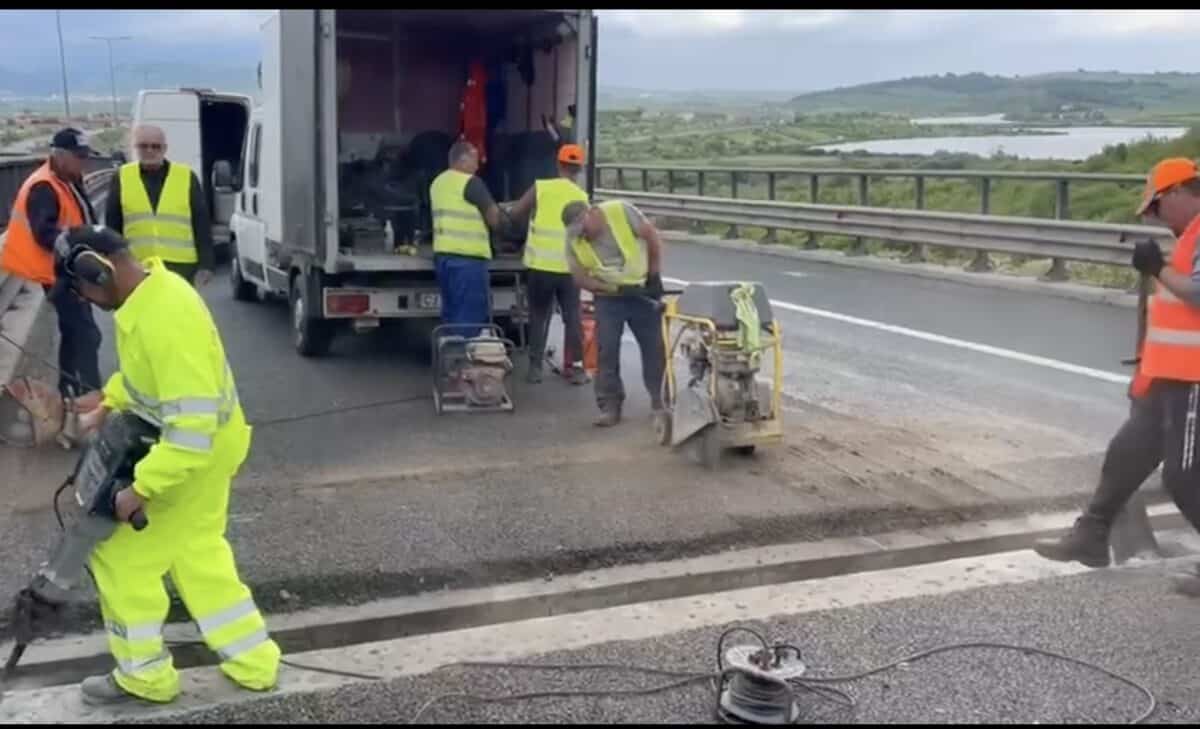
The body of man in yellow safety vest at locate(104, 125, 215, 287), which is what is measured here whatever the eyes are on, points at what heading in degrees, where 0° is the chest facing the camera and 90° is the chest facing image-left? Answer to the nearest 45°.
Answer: approximately 0°

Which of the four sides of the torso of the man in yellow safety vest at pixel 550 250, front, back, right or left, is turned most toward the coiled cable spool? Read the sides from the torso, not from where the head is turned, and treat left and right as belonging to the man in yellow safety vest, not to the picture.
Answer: back

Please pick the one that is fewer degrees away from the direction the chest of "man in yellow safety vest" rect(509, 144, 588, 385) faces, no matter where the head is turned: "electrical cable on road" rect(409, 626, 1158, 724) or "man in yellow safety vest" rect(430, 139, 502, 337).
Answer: the man in yellow safety vest

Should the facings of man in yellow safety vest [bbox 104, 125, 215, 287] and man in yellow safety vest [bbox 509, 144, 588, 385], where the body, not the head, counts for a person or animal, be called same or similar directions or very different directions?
very different directions

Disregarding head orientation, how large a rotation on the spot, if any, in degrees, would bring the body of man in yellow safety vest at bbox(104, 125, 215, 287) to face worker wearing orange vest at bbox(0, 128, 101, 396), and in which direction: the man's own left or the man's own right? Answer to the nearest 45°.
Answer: approximately 45° to the man's own right

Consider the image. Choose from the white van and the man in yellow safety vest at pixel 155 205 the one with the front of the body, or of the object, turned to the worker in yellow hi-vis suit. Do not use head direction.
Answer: the man in yellow safety vest

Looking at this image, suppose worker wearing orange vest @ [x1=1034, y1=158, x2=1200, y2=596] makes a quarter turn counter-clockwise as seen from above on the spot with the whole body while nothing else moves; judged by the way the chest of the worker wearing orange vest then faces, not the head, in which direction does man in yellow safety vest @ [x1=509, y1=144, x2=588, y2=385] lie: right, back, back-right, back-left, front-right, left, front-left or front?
back-right

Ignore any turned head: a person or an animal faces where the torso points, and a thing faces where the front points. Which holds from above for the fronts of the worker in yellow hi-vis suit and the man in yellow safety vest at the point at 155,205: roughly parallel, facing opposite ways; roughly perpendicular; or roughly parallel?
roughly perpendicular

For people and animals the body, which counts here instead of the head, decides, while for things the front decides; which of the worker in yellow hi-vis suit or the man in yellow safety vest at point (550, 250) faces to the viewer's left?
the worker in yellow hi-vis suit

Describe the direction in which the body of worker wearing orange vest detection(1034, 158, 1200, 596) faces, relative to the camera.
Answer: to the viewer's left

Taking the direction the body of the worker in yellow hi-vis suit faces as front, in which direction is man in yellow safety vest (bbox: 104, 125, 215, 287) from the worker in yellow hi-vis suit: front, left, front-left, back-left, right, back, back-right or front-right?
right

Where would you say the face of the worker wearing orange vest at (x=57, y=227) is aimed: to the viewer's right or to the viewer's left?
to the viewer's right

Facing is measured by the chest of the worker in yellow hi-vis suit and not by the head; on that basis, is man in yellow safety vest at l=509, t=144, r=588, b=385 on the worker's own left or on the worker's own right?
on the worker's own right
